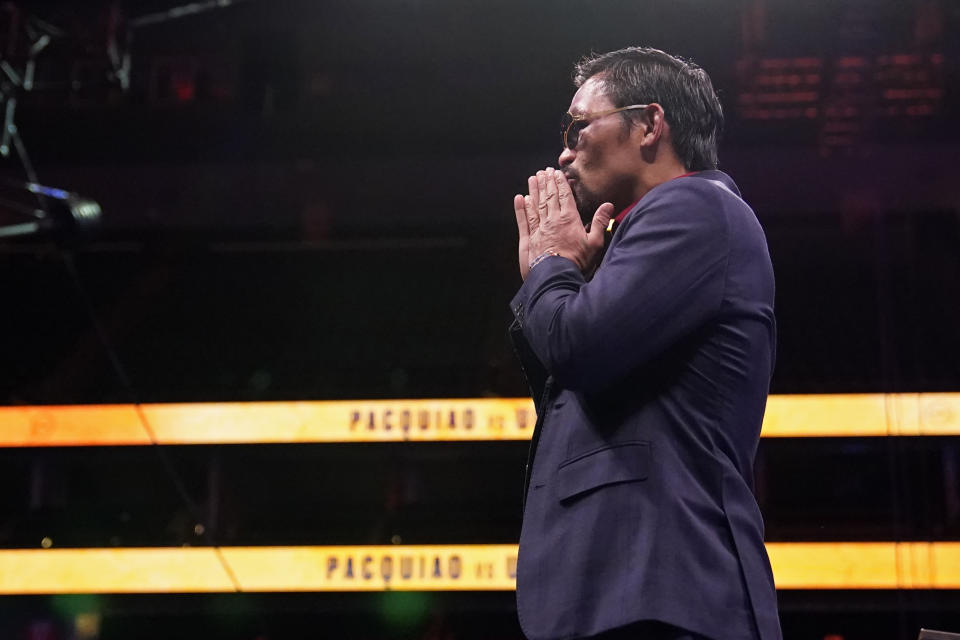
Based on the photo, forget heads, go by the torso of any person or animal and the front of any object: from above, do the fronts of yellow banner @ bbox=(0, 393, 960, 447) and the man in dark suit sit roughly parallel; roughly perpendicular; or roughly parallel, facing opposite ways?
roughly perpendicular

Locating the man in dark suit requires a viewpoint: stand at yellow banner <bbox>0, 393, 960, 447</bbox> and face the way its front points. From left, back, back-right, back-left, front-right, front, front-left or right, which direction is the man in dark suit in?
front

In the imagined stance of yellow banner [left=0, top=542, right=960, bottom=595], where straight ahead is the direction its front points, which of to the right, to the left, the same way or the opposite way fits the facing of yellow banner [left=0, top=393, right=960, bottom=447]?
the same way

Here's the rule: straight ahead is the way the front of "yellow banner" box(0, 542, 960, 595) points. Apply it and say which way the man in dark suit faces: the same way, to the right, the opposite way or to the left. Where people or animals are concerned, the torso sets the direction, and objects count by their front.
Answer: to the right

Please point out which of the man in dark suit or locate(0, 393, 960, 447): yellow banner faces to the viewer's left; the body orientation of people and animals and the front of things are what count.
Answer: the man in dark suit

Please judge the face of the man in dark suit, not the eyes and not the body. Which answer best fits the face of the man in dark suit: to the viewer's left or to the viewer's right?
to the viewer's left

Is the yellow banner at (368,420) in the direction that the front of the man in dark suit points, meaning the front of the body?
no

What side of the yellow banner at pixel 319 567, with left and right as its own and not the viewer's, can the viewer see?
front

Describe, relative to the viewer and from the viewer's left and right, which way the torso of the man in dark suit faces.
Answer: facing to the left of the viewer
